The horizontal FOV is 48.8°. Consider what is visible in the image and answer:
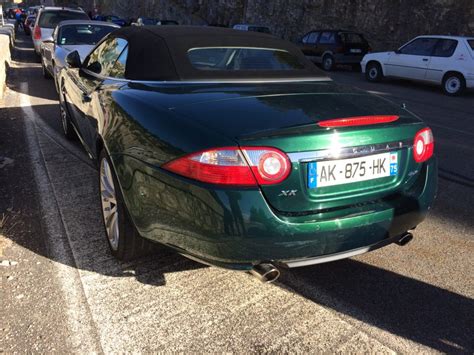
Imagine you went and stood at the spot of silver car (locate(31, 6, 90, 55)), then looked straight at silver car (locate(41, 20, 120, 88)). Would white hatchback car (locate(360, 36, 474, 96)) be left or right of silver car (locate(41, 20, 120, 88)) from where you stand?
left

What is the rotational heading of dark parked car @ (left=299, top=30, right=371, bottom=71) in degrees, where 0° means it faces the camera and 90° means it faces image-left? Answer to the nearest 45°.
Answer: approximately 135°

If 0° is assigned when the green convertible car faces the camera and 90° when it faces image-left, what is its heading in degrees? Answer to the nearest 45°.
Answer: approximately 135°

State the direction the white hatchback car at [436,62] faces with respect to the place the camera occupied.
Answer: facing away from the viewer and to the left of the viewer

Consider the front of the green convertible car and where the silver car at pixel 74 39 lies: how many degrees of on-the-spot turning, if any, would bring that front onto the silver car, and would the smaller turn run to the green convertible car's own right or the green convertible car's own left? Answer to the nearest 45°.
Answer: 0° — it already faces it

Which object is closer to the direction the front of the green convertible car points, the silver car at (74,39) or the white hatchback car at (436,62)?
the silver car

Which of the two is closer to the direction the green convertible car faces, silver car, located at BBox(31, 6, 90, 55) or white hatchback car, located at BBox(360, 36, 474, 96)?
the silver car

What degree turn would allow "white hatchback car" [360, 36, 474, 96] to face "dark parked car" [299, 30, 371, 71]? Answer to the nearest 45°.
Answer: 0° — it already faces it
